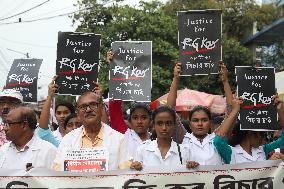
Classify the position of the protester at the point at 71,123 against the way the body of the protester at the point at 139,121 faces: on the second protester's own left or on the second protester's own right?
on the second protester's own right

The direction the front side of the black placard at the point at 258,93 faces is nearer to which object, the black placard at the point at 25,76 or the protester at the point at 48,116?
the protester

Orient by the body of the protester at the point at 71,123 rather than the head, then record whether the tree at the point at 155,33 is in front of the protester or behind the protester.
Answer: behind

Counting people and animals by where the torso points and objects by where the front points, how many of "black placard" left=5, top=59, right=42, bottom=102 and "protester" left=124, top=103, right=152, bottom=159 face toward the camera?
2

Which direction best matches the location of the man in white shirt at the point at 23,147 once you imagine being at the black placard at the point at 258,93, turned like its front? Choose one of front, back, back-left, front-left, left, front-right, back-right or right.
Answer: front-right

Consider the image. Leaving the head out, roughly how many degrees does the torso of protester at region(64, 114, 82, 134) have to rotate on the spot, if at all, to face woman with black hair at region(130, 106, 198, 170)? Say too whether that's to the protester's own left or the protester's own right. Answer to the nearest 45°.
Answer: approximately 45° to the protester's own left

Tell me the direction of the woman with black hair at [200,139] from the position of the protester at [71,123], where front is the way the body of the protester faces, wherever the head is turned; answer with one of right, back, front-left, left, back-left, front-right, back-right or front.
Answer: front-left

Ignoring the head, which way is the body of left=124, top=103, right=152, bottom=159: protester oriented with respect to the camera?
toward the camera

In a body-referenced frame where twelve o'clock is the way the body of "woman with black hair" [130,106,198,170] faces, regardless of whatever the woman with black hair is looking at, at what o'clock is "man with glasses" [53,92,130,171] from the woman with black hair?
The man with glasses is roughly at 2 o'clock from the woman with black hair.

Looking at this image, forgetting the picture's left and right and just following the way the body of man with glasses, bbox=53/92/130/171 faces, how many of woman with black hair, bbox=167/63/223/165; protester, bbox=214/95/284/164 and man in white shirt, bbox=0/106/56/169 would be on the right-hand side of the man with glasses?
1

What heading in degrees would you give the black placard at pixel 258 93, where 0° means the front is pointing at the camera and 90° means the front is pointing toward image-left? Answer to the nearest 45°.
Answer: approximately 0°

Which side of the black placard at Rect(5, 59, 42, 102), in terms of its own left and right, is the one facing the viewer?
front

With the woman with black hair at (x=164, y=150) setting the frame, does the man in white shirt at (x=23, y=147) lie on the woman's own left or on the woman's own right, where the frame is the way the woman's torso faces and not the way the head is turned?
on the woman's own right
